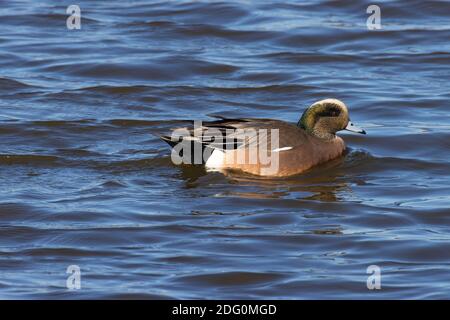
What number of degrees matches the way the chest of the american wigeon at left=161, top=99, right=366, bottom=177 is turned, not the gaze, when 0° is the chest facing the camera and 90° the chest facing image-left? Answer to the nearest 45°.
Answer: approximately 270°
